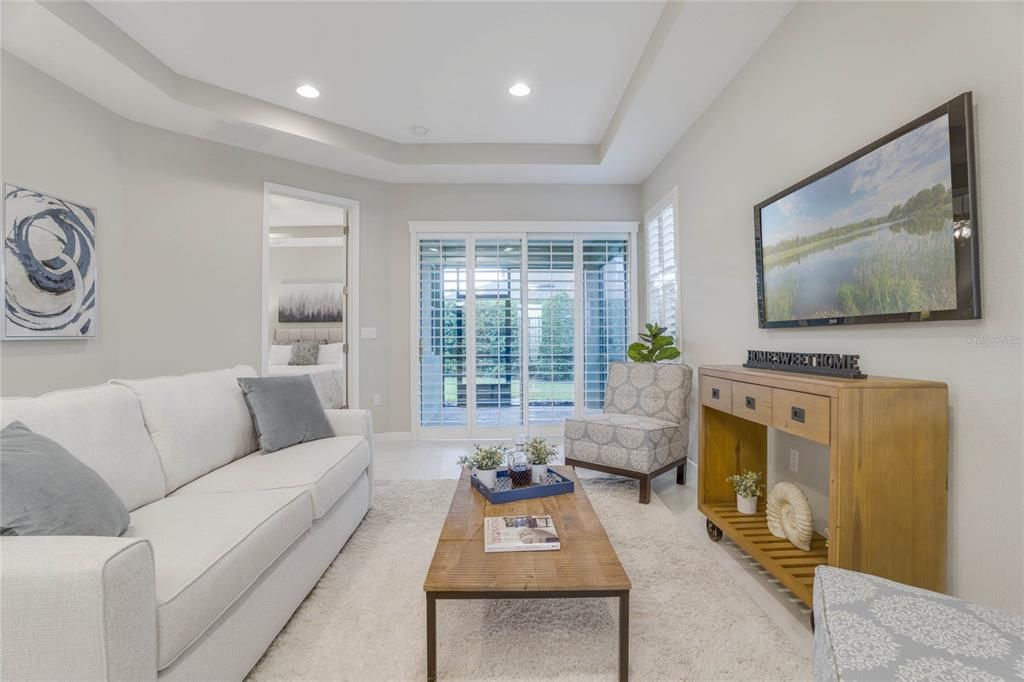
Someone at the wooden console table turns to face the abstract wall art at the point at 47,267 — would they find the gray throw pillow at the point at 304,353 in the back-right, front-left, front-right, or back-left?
front-right

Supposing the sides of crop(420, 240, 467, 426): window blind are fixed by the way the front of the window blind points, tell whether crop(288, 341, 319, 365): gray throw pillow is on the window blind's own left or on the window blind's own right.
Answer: on the window blind's own right

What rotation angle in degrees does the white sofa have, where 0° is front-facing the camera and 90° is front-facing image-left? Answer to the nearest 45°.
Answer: approximately 315°

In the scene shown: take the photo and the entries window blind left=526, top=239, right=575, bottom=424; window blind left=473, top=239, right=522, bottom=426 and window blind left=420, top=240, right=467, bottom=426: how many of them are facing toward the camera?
3

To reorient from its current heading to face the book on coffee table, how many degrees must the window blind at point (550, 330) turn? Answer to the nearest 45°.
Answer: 0° — it already faces it

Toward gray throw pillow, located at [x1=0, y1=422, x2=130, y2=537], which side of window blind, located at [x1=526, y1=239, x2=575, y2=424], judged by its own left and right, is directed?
front

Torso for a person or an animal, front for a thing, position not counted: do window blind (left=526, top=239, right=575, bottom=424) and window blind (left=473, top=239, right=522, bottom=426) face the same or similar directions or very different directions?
same or similar directions

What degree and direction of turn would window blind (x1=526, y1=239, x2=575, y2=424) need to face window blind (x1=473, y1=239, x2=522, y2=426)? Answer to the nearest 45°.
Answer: approximately 90° to its right

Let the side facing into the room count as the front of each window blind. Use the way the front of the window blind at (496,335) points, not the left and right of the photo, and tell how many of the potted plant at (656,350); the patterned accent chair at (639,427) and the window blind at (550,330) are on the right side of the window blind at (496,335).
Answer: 0

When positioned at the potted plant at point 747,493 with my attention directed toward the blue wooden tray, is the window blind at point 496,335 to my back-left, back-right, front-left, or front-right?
front-right

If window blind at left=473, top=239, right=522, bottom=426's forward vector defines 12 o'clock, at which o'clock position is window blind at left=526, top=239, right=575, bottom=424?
window blind at left=526, top=239, right=575, bottom=424 is roughly at 9 o'clock from window blind at left=473, top=239, right=522, bottom=426.

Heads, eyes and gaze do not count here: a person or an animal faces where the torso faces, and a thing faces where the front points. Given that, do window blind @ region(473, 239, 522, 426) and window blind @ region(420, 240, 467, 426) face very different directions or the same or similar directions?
same or similar directions

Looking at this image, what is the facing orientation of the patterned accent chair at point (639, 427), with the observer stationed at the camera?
facing the viewer and to the left of the viewer

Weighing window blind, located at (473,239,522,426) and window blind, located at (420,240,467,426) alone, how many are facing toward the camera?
2

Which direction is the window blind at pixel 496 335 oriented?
toward the camera

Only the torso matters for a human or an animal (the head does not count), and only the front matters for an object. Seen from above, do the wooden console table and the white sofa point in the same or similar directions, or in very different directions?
very different directions

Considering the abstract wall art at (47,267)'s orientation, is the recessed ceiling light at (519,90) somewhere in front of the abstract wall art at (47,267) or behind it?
in front

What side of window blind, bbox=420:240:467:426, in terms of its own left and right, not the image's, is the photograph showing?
front

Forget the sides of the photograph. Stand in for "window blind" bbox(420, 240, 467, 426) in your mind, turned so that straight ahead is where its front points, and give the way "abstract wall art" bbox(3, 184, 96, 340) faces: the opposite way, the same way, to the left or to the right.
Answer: to the left

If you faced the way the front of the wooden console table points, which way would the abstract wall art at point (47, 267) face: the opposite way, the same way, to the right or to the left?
the opposite way
